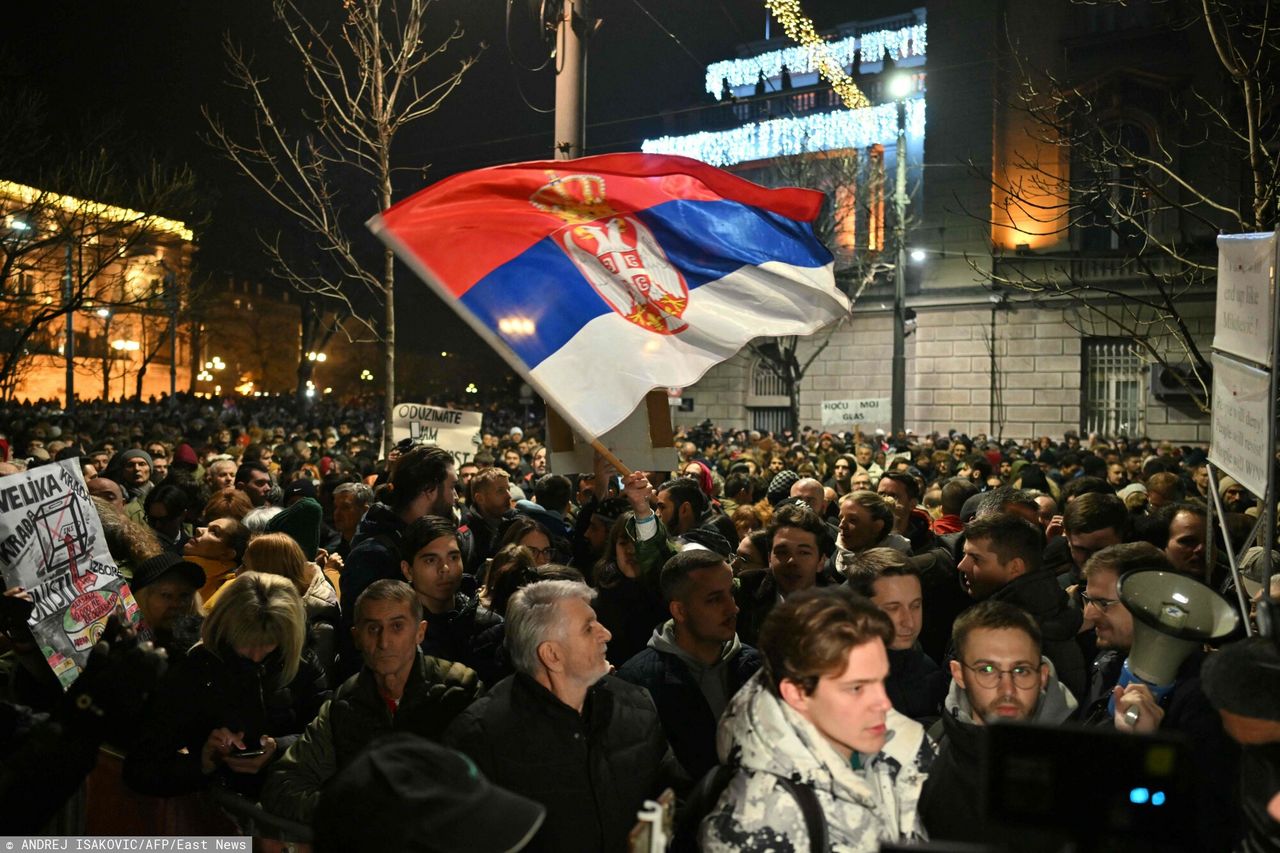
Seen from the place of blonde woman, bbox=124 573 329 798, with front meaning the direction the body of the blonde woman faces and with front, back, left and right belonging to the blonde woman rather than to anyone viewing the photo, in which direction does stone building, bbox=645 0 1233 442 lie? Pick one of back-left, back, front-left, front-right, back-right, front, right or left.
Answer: back-left

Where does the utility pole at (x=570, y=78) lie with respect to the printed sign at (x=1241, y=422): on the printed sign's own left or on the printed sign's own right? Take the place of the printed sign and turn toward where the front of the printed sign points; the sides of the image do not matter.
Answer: on the printed sign's own right

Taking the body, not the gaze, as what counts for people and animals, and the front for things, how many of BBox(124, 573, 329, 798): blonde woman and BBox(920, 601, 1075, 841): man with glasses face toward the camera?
2

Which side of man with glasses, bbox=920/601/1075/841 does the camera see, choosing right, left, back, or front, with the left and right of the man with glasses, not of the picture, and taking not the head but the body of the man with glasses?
front

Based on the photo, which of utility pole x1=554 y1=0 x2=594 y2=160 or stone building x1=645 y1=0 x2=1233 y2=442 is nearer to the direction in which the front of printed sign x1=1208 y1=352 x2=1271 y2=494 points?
the utility pole

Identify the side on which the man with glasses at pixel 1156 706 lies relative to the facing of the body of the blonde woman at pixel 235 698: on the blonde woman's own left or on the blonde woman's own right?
on the blonde woman's own left

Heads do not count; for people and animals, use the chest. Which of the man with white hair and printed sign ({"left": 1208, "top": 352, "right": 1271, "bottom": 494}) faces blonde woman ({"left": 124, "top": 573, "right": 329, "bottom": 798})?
the printed sign

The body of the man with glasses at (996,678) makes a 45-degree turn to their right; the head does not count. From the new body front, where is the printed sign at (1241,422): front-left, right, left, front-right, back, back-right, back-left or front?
back

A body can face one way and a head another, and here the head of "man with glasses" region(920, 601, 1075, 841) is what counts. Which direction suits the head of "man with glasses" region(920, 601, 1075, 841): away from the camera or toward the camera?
toward the camera

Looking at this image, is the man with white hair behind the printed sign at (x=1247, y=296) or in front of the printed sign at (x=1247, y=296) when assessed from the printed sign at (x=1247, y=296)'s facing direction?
in front

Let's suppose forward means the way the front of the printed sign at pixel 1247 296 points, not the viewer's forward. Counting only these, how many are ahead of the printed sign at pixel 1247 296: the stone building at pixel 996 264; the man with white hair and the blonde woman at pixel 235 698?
2

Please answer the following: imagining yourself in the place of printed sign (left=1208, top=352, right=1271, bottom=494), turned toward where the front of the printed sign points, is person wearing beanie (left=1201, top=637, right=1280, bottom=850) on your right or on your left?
on your left

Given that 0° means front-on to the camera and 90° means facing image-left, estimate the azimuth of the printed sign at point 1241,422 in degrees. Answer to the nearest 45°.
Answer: approximately 45°

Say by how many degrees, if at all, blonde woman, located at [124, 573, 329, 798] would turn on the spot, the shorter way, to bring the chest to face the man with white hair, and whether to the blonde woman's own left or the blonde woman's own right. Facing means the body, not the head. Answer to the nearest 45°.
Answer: approximately 45° to the blonde woman's own left

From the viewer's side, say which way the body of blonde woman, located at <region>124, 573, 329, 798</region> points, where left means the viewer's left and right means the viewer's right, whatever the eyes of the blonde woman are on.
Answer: facing the viewer
